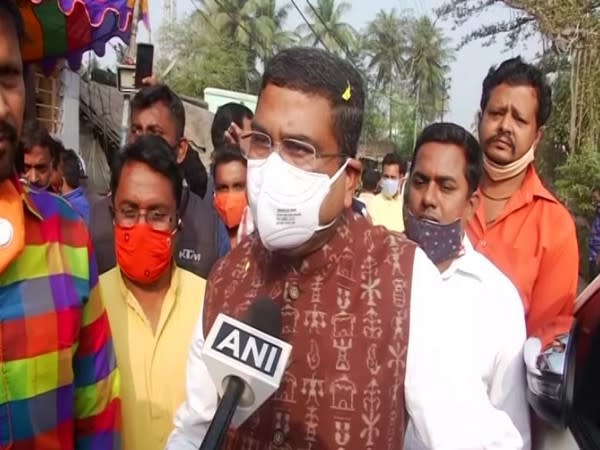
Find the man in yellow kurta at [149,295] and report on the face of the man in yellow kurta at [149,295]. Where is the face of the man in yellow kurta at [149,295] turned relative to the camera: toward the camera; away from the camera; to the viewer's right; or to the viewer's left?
toward the camera

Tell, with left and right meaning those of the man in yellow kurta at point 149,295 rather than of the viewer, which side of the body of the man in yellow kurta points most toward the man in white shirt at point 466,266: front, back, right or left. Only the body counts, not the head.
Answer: left

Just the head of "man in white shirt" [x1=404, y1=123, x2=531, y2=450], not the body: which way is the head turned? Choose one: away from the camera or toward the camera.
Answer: toward the camera

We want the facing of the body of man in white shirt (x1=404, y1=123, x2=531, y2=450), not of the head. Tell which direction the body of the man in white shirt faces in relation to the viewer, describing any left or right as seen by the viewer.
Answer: facing the viewer and to the left of the viewer

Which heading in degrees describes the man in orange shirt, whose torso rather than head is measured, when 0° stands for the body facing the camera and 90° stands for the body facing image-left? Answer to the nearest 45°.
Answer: approximately 45°

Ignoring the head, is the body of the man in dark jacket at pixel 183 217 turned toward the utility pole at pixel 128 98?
no

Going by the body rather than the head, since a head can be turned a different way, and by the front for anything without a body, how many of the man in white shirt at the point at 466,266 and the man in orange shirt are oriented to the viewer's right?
0

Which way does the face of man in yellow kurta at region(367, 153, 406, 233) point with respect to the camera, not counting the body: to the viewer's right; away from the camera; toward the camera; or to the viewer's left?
toward the camera

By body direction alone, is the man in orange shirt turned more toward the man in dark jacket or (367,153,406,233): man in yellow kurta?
the man in dark jacket

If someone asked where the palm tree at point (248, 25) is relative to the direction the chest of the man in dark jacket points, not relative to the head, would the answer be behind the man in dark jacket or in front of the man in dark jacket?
behind

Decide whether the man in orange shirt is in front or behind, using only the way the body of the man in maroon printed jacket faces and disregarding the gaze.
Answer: behind

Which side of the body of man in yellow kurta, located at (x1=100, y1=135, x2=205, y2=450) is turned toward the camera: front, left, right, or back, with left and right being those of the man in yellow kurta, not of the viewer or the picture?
front

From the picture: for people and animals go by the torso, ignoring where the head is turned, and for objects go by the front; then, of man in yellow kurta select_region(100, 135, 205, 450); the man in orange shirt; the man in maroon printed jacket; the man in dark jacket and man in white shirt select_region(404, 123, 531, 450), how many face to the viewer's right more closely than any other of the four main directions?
0

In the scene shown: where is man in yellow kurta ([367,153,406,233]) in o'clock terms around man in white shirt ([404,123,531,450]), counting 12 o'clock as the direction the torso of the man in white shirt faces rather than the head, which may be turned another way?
The man in yellow kurta is roughly at 4 o'clock from the man in white shirt.
